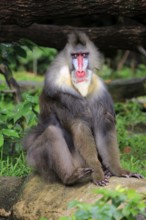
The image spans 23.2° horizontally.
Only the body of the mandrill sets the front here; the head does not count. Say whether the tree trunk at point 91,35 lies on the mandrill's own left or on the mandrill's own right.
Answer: on the mandrill's own left

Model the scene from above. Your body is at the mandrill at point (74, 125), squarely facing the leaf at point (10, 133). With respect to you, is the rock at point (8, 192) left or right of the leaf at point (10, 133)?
left

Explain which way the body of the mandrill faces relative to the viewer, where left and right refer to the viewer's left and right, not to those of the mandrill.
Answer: facing the viewer and to the right of the viewer
